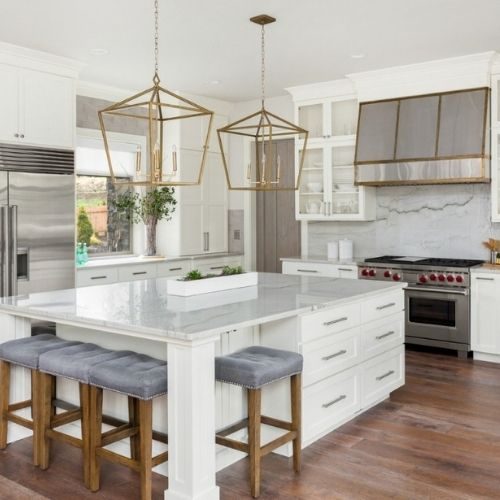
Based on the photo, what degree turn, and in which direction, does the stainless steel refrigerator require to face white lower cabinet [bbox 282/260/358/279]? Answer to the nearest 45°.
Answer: approximately 45° to its left

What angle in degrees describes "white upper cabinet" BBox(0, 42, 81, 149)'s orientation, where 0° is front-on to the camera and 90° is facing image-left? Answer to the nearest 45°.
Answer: approximately 315°

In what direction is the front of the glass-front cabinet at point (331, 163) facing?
toward the camera

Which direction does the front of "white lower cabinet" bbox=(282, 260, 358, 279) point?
toward the camera

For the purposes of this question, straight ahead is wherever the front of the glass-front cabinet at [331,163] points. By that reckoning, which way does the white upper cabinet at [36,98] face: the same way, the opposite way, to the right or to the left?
to the left

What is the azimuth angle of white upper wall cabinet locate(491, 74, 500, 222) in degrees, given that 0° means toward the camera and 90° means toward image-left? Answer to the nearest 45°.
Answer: approximately 0°

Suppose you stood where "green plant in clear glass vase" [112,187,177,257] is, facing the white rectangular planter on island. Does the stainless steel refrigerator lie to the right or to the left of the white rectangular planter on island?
right

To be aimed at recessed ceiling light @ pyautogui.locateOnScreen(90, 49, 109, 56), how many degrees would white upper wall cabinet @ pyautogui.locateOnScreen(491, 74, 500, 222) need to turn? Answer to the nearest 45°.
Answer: approximately 45° to its right

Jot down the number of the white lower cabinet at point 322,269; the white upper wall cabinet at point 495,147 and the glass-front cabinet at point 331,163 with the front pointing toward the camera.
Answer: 3

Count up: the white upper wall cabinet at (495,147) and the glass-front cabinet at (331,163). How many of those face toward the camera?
2

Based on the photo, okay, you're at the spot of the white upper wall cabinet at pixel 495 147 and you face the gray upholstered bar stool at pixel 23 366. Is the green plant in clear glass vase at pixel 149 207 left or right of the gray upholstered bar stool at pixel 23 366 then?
right

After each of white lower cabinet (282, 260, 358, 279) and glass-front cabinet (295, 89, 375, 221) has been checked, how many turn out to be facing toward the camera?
2

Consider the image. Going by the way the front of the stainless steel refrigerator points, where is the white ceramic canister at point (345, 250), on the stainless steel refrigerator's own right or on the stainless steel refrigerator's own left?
on the stainless steel refrigerator's own left

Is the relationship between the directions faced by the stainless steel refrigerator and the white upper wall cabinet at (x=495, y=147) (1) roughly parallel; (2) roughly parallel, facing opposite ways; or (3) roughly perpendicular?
roughly perpendicular
